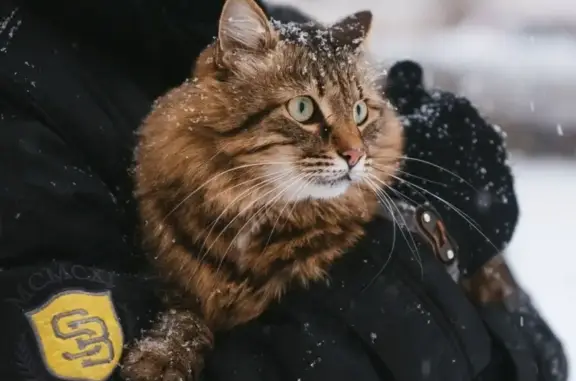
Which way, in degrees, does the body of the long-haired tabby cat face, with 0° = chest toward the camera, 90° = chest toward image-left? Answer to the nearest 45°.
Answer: approximately 315°
